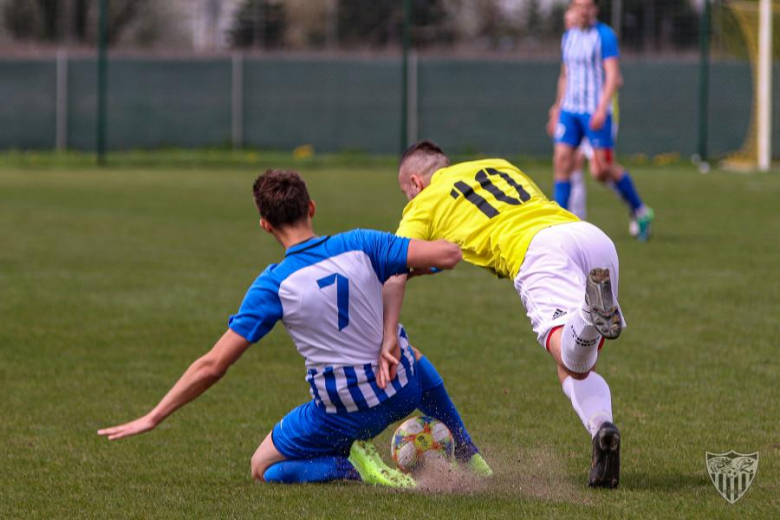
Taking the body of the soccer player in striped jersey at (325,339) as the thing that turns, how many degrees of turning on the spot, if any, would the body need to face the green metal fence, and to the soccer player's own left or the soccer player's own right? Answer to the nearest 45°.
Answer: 0° — they already face it

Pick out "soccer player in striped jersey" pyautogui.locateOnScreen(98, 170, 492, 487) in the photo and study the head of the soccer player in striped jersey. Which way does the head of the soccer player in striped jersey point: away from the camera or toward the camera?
away from the camera

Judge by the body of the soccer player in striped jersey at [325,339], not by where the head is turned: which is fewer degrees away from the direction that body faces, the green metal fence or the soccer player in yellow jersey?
the green metal fence

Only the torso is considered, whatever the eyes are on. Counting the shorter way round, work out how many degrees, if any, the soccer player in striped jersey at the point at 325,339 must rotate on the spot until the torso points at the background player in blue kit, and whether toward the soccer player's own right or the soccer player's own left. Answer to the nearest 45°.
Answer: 0° — they already face them

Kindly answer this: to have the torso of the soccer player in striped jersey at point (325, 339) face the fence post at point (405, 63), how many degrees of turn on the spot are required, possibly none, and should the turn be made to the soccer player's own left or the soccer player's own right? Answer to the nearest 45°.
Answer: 0° — they already face it

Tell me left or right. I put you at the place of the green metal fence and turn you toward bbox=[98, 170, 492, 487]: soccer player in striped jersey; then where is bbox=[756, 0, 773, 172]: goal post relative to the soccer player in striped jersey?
left

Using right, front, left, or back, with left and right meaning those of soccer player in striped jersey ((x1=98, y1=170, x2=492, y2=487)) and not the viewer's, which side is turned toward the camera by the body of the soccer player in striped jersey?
back

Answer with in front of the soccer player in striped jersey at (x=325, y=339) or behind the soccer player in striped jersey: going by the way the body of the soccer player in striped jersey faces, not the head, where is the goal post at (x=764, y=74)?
in front

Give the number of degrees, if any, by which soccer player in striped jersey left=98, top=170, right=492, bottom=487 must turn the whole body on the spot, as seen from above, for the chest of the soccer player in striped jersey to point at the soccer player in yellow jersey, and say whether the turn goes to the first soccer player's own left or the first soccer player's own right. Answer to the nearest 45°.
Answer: approximately 45° to the first soccer player's own right
